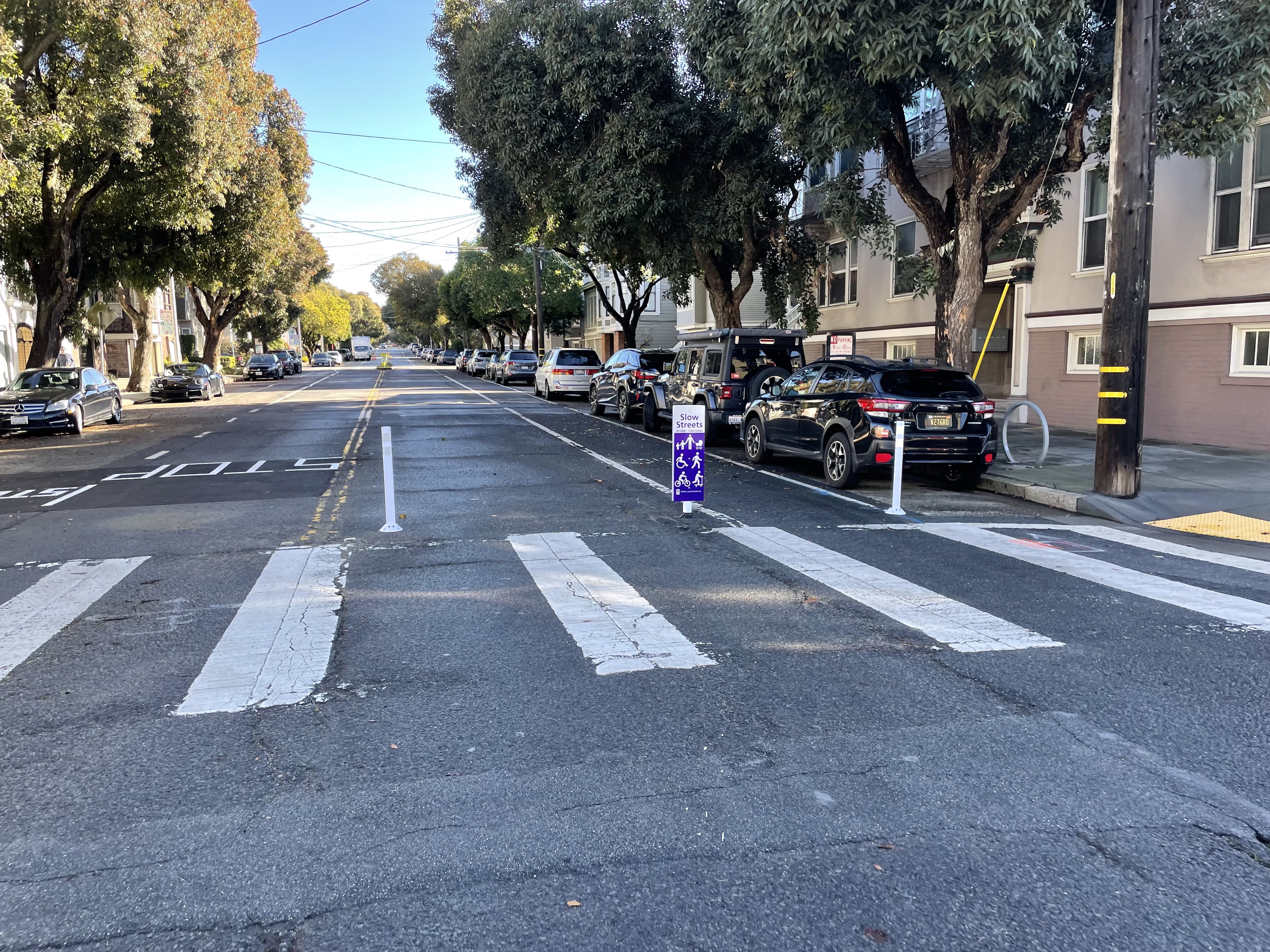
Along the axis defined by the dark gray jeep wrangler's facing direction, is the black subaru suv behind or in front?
behind

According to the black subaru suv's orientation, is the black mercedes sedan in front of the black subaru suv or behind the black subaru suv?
in front

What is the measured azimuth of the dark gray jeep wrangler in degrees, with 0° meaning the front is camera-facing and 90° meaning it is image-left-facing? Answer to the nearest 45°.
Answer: approximately 135°

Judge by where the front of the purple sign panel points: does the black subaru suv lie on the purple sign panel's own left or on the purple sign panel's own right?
on the purple sign panel's own left

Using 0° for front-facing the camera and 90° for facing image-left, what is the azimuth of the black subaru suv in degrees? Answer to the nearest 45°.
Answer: approximately 135°

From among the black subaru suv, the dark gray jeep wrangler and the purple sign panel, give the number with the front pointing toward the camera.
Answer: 1

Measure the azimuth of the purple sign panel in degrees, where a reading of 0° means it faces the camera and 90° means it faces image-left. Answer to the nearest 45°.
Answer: approximately 0°

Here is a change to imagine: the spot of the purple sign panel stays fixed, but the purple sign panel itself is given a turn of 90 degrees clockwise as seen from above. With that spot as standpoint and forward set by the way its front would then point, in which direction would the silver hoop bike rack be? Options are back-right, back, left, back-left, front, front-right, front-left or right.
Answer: back-right

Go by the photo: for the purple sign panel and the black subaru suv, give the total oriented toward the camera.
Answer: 1

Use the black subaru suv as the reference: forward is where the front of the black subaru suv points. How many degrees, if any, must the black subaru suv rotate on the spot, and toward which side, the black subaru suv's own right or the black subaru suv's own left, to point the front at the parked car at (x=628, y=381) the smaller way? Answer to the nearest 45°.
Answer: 0° — it already faces it

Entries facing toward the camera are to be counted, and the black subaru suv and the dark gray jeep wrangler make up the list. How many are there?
0

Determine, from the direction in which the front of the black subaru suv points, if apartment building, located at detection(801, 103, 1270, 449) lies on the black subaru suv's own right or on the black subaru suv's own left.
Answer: on the black subaru suv's own right
